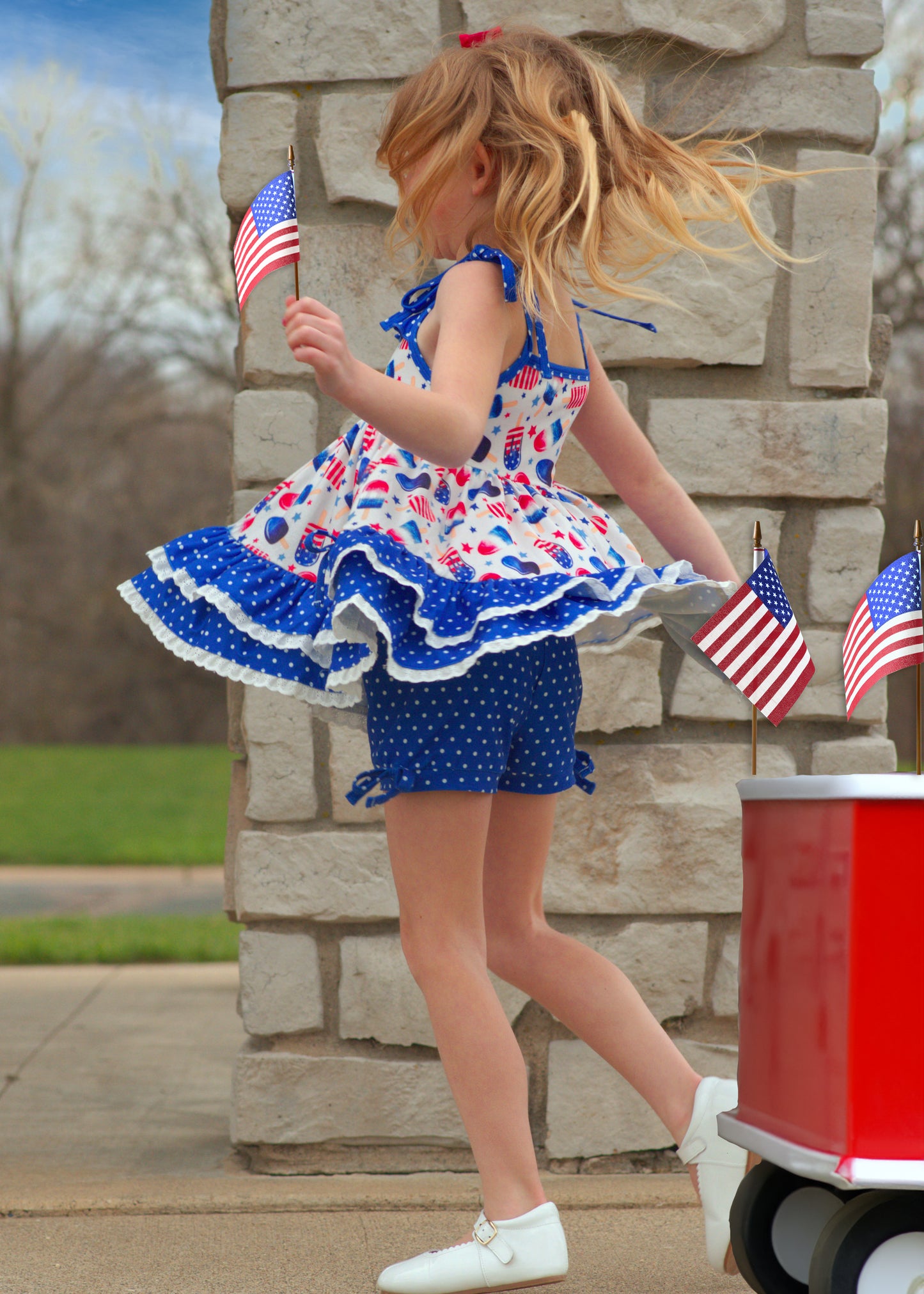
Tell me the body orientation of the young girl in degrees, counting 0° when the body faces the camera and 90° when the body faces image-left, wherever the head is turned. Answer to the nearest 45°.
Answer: approximately 135°

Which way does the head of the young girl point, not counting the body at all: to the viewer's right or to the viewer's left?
to the viewer's left
